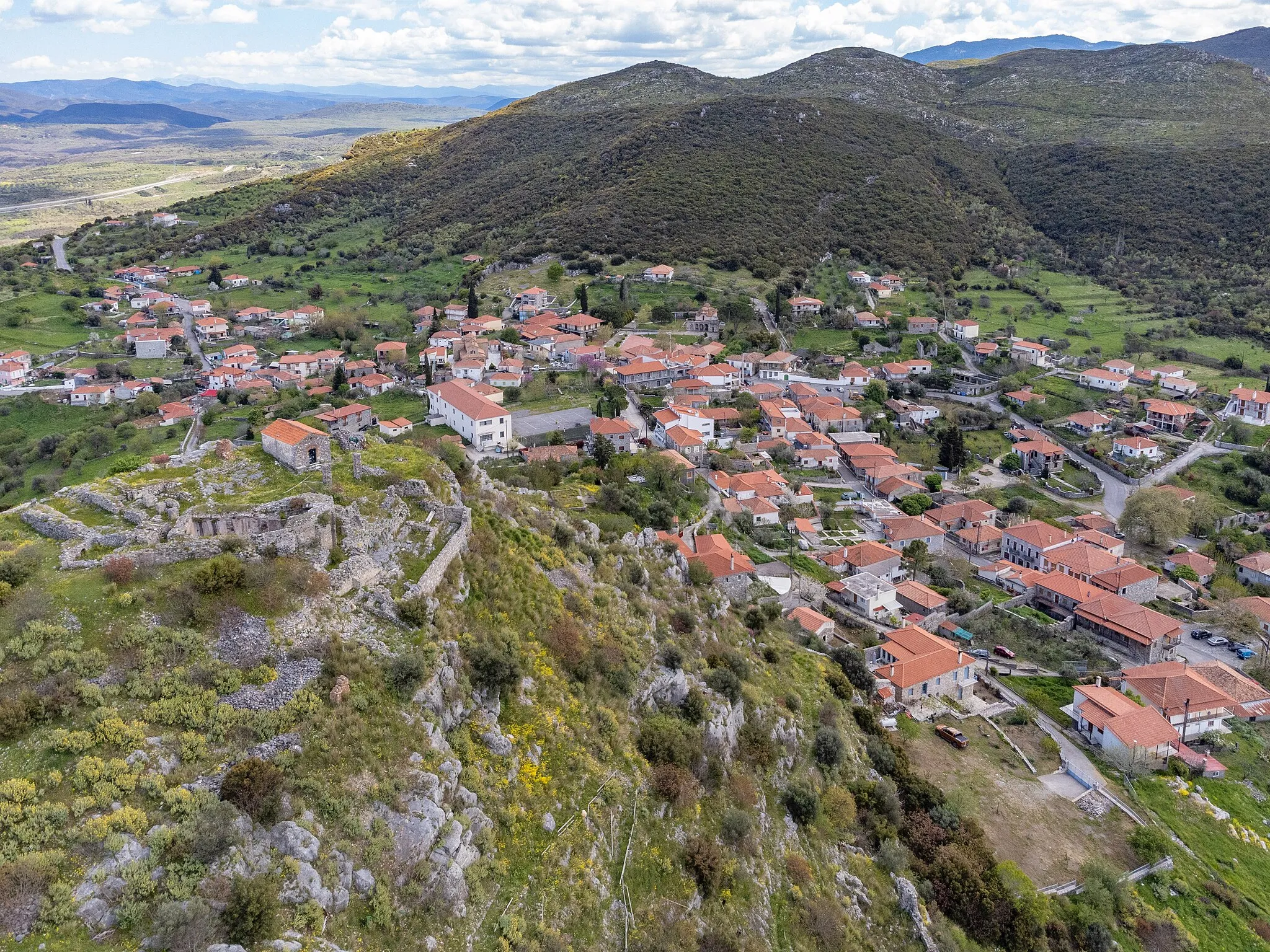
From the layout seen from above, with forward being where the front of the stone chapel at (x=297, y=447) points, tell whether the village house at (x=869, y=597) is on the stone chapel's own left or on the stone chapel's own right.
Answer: on the stone chapel's own left

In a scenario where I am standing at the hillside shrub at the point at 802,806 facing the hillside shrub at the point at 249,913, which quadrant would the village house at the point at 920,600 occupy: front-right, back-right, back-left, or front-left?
back-right

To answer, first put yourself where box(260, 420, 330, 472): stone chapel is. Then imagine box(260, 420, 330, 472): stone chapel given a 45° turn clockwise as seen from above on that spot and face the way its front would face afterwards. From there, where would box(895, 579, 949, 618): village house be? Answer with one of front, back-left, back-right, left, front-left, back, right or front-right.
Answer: left

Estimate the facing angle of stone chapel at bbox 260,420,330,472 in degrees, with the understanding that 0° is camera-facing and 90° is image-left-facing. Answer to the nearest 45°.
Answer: approximately 315°

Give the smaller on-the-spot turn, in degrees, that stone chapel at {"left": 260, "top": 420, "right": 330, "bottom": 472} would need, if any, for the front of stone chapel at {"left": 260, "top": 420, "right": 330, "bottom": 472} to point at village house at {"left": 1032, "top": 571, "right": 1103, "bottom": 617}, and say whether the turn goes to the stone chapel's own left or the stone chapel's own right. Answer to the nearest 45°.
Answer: approximately 45° to the stone chapel's own left

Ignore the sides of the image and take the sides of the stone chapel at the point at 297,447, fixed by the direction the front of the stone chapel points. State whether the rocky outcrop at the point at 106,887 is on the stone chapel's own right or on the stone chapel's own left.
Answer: on the stone chapel's own right

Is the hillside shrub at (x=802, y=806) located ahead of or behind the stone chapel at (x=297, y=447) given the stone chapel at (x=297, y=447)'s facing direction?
ahead

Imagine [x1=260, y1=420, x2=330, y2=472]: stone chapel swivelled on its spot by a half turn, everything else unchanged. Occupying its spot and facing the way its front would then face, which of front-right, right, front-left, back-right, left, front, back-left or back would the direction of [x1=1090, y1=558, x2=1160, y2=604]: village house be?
back-right

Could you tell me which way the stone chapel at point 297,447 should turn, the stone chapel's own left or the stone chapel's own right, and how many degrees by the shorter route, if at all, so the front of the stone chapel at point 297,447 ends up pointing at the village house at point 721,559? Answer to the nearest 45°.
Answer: approximately 45° to the stone chapel's own left

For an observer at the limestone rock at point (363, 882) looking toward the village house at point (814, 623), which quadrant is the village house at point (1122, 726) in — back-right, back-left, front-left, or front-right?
front-right

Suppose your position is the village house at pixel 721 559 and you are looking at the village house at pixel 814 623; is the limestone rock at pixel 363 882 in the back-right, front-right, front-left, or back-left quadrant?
front-right

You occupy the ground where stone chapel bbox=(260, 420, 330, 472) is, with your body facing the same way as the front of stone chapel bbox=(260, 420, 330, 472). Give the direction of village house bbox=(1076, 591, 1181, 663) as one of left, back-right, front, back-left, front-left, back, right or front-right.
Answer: front-left

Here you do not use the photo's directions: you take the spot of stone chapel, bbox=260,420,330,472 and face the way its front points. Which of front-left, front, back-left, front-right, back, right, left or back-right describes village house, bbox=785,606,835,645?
front-left

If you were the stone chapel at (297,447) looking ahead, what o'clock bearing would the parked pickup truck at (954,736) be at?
The parked pickup truck is roughly at 11 o'clock from the stone chapel.

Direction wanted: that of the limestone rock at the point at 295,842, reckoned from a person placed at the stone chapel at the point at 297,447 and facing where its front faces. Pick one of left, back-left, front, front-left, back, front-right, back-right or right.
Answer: front-right

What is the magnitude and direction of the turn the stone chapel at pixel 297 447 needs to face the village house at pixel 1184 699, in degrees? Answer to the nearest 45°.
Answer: approximately 45° to its left

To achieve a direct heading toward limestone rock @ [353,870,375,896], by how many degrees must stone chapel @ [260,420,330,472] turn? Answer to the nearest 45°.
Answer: approximately 45° to its right
